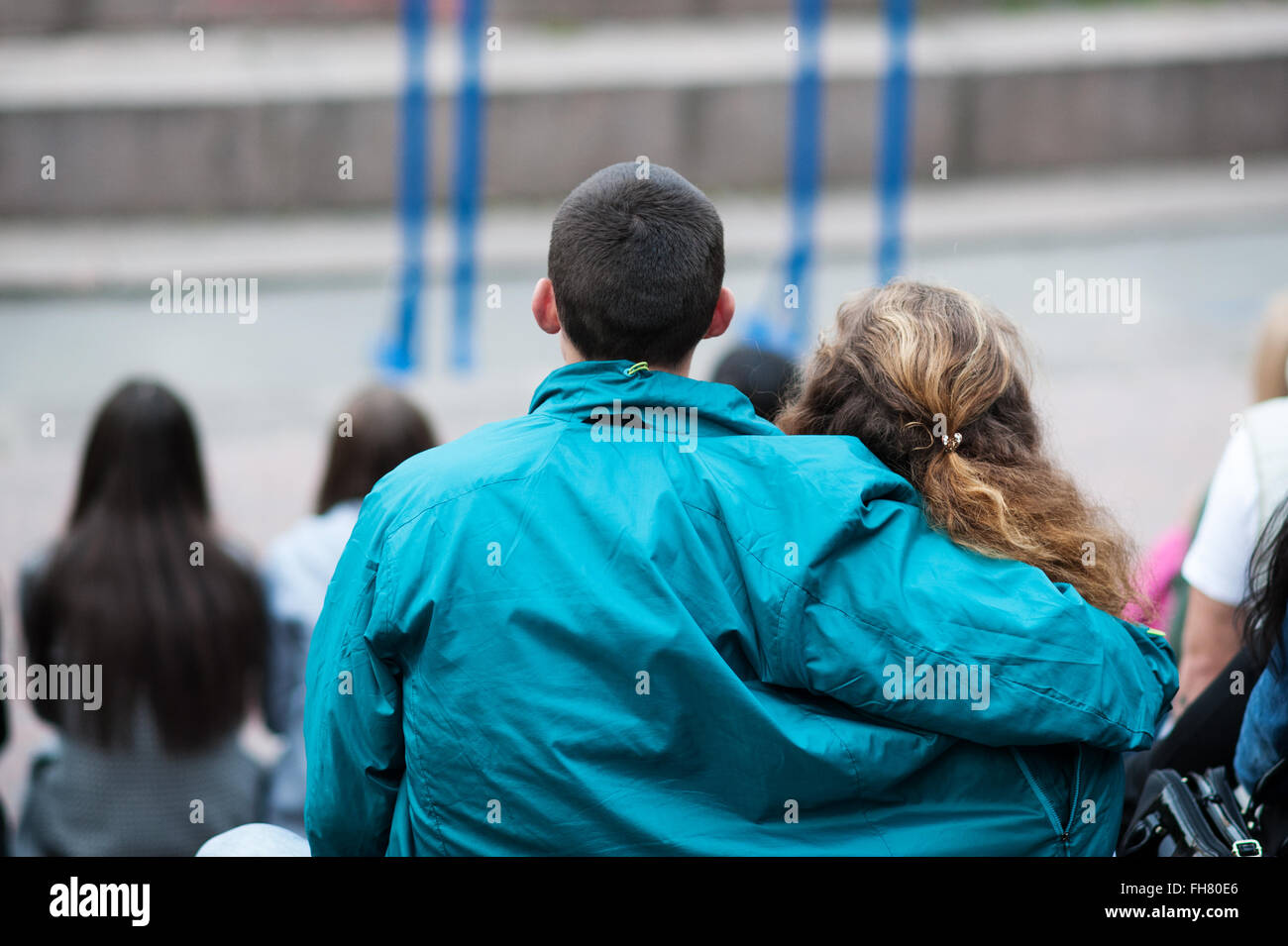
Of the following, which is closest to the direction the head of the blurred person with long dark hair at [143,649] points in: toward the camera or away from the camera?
away from the camera

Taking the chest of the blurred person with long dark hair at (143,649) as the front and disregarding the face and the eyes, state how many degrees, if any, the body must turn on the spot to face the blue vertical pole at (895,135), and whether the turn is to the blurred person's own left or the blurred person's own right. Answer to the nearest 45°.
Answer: approximately 45° to the blurred person's own right

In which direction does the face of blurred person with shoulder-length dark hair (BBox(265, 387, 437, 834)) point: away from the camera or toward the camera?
away from the camera

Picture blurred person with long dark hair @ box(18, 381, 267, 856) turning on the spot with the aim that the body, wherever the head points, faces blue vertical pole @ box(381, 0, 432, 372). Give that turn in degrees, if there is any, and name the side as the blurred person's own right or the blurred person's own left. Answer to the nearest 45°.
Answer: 0° — they already face it

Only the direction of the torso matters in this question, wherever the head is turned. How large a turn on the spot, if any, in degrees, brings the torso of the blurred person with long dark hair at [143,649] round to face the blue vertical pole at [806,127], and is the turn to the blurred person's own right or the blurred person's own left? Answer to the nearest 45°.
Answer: approximately 45° to the blurred person's own right

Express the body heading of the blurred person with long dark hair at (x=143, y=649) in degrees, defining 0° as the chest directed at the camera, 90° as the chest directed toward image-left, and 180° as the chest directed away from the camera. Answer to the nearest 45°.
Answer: approximately 180°
